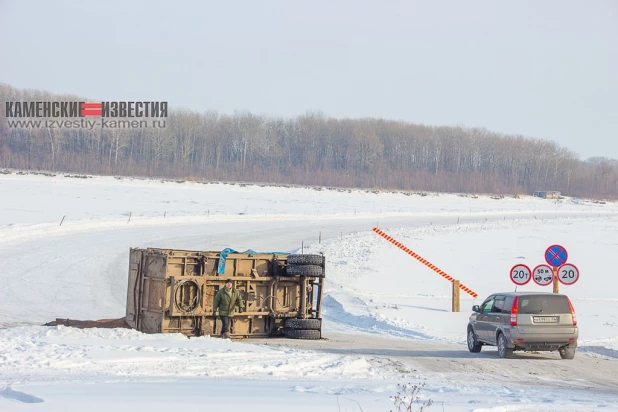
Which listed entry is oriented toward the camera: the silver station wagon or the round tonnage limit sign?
the round tonnage limit sign

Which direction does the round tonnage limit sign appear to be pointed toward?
toward the camera

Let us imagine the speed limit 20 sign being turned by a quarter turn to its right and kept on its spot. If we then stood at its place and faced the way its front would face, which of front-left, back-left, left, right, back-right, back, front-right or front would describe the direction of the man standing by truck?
front-left

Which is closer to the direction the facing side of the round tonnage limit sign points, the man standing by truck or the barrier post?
the man standing by truck

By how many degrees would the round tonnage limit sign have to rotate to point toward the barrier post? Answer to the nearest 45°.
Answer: approximately 135° to its right

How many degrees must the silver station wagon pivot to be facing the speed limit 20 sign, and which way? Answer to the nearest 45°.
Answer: approximately 45° to its right

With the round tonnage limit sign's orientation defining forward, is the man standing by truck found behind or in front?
in front

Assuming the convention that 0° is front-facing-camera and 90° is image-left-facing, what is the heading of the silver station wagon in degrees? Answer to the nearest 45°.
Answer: approximately 135°

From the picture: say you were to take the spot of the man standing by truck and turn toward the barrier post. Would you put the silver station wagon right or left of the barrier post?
right

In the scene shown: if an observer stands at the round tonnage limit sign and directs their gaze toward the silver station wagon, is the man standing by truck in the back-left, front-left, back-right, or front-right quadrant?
front-right

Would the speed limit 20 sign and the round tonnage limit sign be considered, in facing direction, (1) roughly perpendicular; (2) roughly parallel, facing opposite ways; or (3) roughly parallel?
roughly parallel

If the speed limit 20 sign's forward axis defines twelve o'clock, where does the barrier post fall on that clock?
The barrier post is roughly at 4 o'clock from the speed limit 20 sign.

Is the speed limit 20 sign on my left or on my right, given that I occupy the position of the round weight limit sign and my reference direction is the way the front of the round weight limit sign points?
on my left

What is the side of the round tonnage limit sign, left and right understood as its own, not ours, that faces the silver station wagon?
front

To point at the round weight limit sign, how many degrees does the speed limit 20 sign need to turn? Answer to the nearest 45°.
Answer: approximately 90° to its right

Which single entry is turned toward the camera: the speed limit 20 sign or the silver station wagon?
the speed limit 20 sign

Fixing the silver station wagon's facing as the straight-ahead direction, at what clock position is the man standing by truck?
The man standing by truck is roughly at 10 o'clock from the silver station wagon.

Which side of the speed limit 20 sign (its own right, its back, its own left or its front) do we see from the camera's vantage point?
front

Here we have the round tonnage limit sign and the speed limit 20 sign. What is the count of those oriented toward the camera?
2
